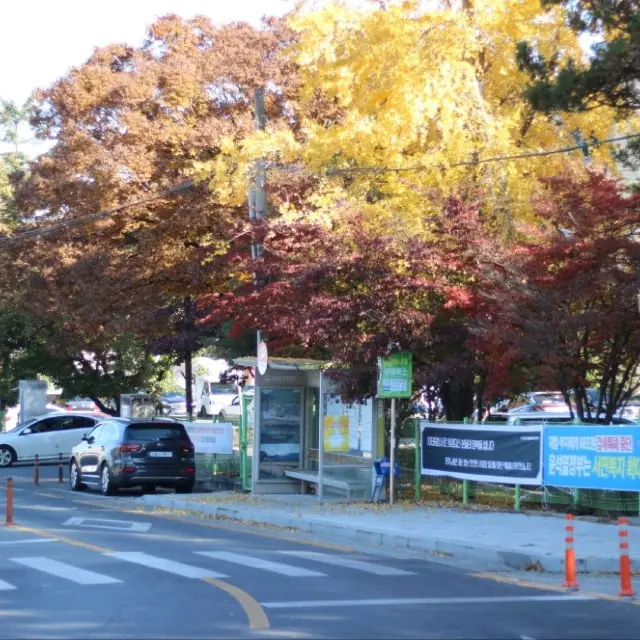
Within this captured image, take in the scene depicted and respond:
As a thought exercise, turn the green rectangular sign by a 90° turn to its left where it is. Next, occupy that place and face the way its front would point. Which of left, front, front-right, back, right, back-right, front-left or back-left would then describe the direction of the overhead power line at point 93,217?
back-left

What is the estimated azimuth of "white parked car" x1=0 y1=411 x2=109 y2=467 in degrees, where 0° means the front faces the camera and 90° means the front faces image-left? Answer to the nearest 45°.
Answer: approximately 90°

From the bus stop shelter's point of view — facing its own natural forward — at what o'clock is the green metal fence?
The green metal fence is roughly at 9 o'clock from the bus stop shelter.

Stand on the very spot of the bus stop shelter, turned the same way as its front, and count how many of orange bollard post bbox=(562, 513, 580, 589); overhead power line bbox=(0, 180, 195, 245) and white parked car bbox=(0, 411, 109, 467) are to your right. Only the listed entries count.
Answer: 2

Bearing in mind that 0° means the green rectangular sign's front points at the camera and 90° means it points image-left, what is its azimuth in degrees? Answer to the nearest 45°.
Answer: approximately 0°

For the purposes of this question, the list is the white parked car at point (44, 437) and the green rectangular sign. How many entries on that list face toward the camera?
1

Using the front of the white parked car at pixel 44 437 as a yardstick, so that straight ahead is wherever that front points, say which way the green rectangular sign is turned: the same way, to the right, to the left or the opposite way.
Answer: to the left

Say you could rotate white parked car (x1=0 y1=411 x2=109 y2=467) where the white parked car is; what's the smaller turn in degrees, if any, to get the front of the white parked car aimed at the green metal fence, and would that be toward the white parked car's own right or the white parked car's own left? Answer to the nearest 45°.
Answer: approximately 135° to the white parked car's own left
